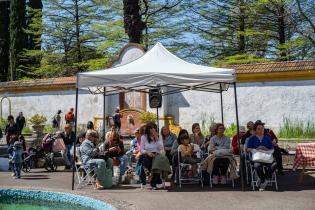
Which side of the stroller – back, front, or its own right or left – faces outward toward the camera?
left

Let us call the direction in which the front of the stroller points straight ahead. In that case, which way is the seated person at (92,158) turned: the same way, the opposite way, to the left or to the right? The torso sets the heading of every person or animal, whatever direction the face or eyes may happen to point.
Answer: the opposite way

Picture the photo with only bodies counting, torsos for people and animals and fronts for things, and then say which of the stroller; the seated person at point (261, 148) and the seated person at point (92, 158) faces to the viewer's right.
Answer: the seated person at point (92, 158)

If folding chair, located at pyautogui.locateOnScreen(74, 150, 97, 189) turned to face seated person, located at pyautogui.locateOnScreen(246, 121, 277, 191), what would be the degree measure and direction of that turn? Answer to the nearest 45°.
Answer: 0° — it already faces them

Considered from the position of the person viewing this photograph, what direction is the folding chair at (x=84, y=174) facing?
facing to the right of the viewer

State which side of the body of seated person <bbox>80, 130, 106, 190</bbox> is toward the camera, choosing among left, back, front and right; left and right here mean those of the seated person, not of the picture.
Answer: right

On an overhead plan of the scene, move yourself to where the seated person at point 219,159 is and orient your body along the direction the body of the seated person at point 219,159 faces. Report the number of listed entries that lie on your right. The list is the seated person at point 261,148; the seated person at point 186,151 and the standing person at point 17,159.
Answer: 2

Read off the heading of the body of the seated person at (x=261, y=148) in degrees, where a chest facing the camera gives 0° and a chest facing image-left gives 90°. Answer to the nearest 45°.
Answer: approximately 0°

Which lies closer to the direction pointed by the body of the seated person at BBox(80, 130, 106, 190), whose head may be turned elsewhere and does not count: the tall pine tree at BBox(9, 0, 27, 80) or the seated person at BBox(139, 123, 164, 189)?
the seated person

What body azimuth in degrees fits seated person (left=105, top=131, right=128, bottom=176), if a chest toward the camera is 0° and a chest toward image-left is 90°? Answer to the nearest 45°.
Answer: approximately 315°
